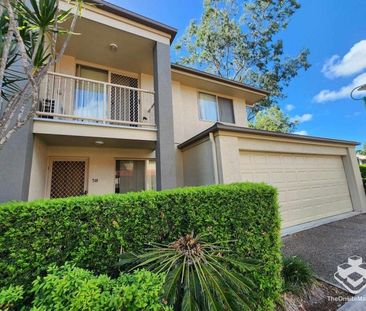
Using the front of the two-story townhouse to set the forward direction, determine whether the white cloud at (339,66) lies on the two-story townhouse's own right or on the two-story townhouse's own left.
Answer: on the two-story townhouse's own left

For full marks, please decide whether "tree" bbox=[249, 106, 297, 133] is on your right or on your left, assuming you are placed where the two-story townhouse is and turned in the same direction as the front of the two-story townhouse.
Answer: on your left

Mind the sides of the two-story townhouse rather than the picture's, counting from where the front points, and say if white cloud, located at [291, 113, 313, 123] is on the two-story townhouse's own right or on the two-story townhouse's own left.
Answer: on the two-story townhouse's own left

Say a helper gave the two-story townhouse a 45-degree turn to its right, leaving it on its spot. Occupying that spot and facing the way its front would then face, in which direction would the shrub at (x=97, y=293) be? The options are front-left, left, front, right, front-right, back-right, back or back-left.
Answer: front

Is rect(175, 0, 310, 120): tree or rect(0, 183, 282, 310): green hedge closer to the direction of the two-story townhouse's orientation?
the green hedge

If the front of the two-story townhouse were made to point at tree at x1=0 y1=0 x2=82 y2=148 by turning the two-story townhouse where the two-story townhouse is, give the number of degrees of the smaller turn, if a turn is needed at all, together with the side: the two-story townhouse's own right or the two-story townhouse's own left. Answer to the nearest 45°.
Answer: approximately 45° to the two-story townhouse's own right

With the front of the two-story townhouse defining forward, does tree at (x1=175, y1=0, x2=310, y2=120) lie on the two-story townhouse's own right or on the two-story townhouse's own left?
on the two-story townhouse's own left

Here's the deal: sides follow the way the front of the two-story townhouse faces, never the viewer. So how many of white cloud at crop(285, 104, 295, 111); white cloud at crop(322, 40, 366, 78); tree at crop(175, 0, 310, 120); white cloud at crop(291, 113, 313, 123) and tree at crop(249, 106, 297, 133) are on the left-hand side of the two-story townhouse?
5

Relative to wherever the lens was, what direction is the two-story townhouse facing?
facing the viewer and to the right of the viewer

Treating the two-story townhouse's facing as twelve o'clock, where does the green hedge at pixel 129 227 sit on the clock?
The green hedge is roughly at 1 o'clock from the two-story townhouse.
